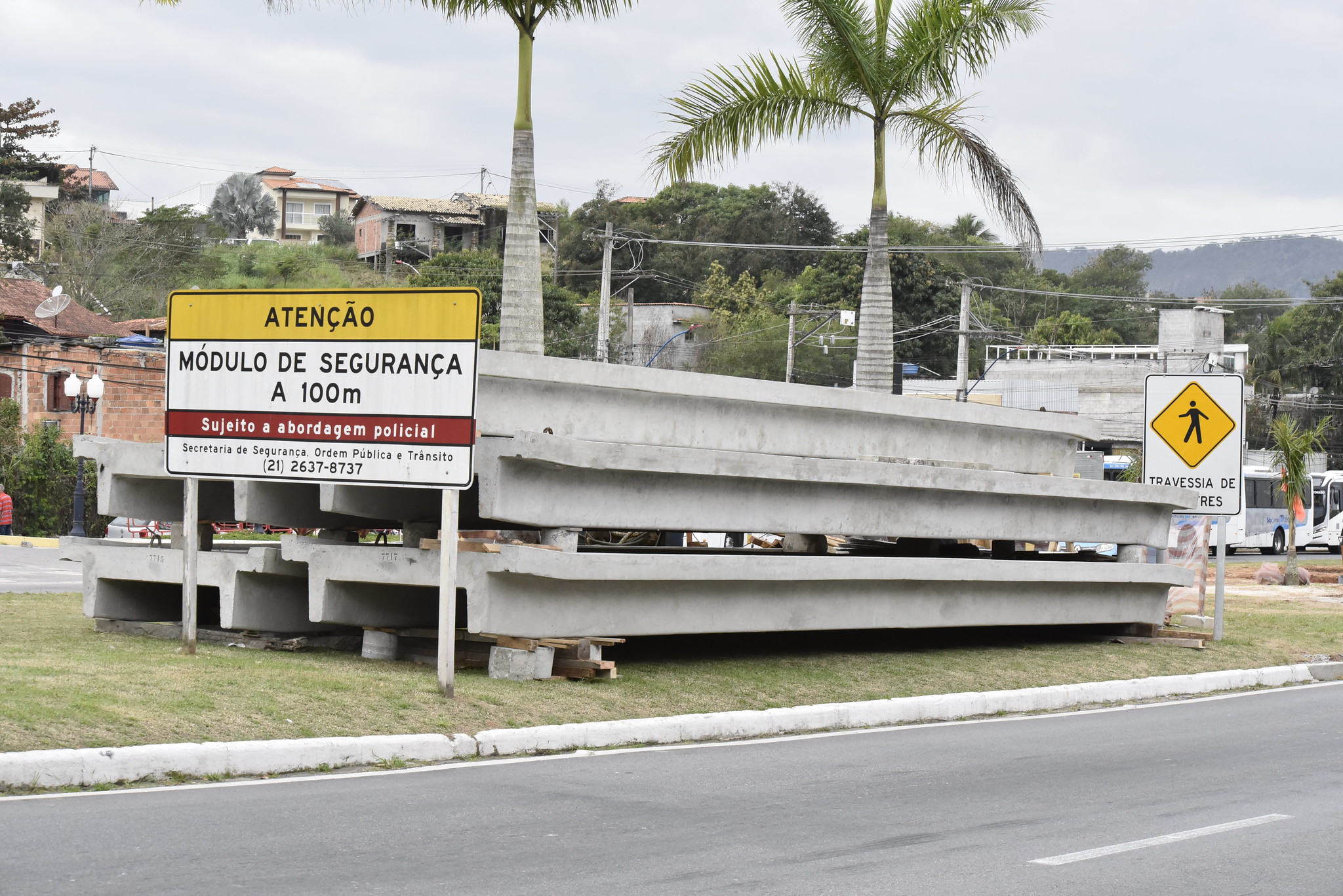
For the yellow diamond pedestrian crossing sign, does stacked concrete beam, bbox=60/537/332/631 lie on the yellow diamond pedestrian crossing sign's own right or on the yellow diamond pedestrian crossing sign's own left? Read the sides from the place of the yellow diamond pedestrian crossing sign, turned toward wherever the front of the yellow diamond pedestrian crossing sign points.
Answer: on the yellow diamond pedestrian crossing sign's own right

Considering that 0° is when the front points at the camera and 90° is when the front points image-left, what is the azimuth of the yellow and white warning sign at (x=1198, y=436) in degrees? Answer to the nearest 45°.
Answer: approximately 0°

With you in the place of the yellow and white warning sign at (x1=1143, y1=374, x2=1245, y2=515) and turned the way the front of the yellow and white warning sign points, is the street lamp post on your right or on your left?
on your right

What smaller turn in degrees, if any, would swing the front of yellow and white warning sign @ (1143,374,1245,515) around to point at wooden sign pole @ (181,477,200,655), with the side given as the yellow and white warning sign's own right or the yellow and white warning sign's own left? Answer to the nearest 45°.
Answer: approximately 45° to the yellow and white warning sign's own right

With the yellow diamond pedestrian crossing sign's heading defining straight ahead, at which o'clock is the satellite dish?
The satellite dish is roughly at 4 o'clock from the yellow diamond pedestrian crossing sign.

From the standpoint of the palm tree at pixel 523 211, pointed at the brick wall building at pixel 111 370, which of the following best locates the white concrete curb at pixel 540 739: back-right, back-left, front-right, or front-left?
back-left

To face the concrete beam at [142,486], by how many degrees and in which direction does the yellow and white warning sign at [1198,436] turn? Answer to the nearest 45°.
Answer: approximately 45° to its right

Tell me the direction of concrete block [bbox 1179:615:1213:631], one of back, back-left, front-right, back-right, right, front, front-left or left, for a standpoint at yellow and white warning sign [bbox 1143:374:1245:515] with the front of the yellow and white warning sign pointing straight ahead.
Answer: back

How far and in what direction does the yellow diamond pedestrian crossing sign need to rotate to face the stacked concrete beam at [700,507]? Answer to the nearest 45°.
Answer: approximately 45° to its right

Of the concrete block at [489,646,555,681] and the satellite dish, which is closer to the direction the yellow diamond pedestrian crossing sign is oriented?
the concrete block
